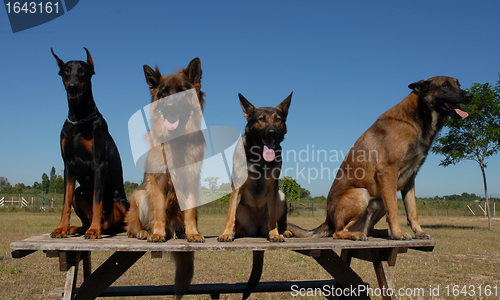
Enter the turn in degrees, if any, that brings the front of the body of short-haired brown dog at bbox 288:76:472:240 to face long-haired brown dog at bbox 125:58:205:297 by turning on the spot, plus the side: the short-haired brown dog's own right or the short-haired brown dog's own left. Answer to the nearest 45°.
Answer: approximately 135° to the short-haired brown dog's own right

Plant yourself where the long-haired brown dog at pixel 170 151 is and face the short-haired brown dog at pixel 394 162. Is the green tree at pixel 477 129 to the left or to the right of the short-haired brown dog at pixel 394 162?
left

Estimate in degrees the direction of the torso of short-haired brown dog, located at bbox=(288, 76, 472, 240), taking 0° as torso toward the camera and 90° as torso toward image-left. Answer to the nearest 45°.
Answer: approximately 270°

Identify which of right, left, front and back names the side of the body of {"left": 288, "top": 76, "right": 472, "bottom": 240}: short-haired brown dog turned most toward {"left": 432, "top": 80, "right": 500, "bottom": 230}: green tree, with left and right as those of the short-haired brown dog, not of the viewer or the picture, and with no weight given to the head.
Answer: left

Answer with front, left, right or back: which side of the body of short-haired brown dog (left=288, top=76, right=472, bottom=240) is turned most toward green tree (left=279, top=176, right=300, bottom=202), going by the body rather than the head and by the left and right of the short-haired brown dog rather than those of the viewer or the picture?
left

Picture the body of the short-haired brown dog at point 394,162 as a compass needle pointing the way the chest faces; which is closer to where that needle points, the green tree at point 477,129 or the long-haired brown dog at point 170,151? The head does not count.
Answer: the green tree
